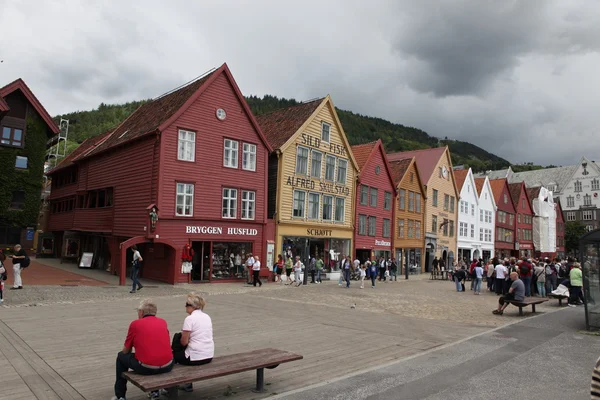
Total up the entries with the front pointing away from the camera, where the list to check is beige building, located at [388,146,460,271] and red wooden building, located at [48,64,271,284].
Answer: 0

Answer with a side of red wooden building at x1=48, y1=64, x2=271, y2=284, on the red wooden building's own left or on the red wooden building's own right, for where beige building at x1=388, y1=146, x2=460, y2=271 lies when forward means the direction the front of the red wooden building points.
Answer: on the red wooden building's own left

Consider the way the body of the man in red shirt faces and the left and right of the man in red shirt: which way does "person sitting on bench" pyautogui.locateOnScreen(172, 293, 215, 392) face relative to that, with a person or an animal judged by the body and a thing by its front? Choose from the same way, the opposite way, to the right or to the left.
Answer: the same way

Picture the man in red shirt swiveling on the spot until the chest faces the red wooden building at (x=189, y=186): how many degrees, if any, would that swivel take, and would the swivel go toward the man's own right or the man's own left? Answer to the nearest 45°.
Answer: approximately 45° to the man's own right

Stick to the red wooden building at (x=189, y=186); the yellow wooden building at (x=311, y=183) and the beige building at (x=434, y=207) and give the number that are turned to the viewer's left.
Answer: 0

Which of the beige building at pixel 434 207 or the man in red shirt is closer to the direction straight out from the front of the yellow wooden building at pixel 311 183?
the man in red shirt

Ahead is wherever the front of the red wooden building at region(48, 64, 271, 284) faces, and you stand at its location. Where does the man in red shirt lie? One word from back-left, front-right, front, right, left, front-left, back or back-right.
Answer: front-right

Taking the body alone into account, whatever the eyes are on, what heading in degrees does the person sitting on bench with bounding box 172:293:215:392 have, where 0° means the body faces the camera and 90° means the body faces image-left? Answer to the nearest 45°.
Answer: approximately 135°

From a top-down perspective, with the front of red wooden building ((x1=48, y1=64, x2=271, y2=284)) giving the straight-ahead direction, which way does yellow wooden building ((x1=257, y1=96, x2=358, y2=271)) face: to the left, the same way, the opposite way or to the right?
the same way

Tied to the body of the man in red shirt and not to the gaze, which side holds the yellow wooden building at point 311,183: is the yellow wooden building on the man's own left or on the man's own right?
on the man's own right

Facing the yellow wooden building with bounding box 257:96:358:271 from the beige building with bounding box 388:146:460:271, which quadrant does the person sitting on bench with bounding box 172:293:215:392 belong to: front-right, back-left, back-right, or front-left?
front-left

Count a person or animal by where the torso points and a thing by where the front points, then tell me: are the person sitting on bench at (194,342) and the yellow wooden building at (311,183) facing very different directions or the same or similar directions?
very different directions

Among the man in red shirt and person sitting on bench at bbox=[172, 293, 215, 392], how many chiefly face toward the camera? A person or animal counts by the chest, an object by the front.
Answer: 0

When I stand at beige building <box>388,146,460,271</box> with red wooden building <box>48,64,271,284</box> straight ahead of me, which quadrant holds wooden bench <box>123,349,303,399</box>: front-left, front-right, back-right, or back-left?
front-left

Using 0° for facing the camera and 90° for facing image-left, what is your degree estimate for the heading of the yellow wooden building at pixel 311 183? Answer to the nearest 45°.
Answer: approximately 315°

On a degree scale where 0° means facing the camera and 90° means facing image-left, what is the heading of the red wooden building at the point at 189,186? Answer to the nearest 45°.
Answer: approximately 315°
